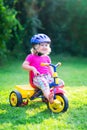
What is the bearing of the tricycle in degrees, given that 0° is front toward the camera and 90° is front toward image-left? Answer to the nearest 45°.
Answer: approximately 315°
